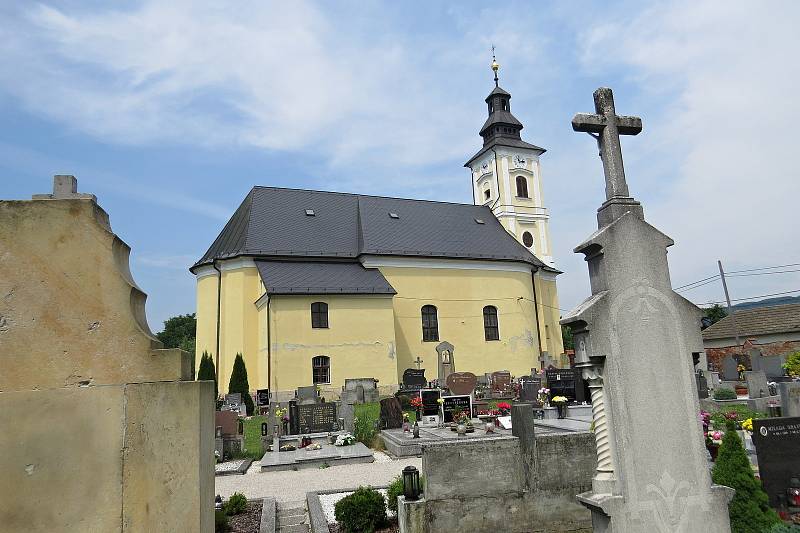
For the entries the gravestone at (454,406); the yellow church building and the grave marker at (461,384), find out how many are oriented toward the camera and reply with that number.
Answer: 2

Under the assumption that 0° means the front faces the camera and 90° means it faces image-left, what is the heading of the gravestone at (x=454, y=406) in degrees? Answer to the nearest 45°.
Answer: approximately 0°

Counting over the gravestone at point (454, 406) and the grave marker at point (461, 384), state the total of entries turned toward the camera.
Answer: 2

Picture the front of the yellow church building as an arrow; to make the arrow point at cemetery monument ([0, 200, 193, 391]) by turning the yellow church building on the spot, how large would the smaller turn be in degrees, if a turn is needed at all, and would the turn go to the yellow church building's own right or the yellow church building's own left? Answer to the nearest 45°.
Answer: approximately 135° to the yellow church building's own right

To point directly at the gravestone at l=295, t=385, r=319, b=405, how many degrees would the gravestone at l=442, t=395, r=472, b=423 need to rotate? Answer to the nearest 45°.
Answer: approximately 135° to its right

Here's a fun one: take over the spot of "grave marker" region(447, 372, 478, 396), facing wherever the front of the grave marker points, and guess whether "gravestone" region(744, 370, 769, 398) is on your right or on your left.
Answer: on your left

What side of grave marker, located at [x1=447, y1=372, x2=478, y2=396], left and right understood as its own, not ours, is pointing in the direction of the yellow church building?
back

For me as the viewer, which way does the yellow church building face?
facing away from the viewer and to the right of the viewer

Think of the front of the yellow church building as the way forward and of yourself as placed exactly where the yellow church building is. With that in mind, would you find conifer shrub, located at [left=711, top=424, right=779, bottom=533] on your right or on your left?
on your right

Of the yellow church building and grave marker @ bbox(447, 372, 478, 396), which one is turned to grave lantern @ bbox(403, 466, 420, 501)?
the grave marker

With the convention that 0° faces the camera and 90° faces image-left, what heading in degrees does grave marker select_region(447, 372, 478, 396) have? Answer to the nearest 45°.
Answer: approximately 0°

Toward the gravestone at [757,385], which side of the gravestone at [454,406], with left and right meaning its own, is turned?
left

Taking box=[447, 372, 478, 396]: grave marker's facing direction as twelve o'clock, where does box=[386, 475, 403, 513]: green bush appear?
The green bush is roughly at 12 o'clock from the grave marker.
